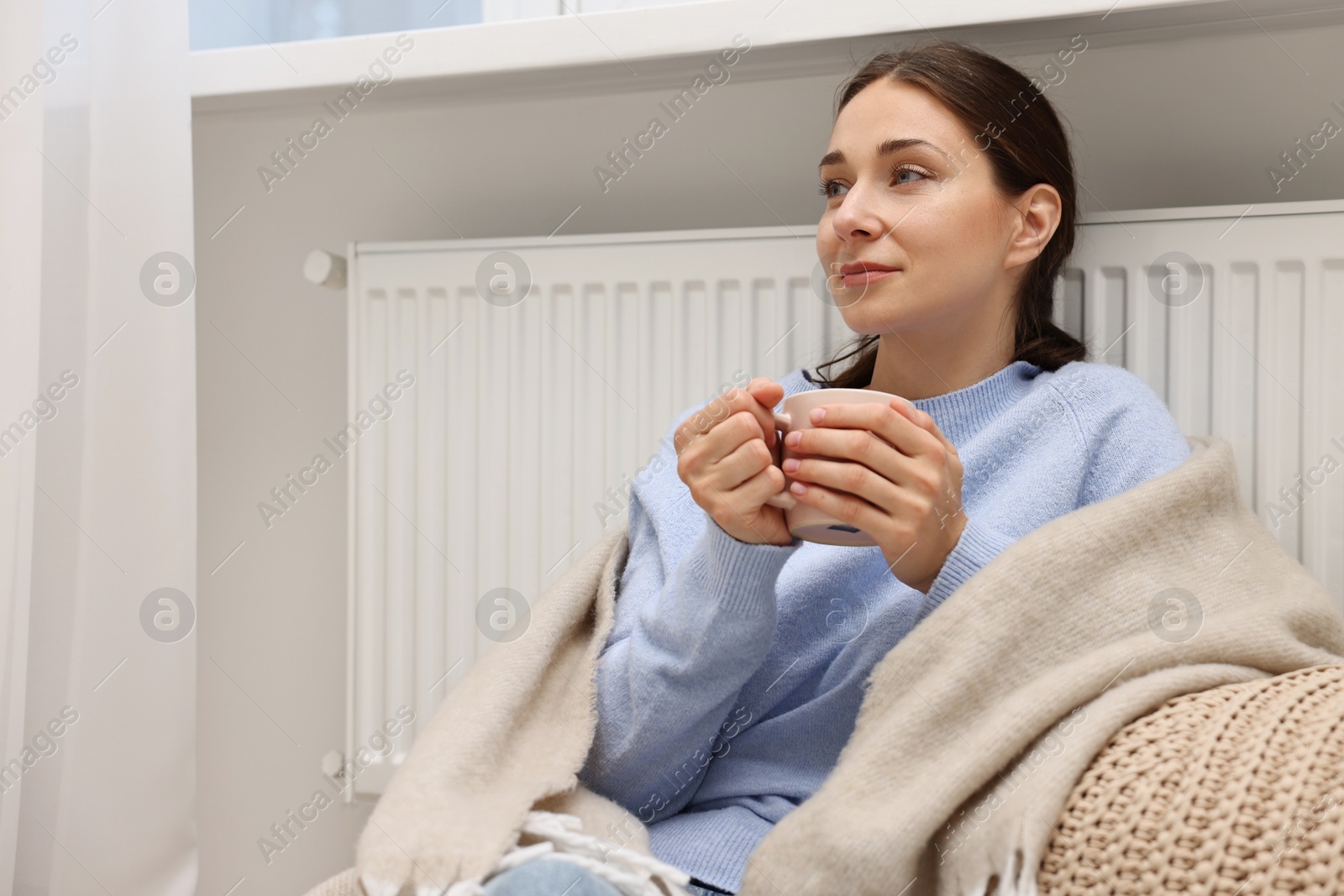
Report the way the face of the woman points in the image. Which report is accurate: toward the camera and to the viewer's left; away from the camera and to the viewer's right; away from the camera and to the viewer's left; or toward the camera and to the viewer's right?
toward the camera and to the viewer's left

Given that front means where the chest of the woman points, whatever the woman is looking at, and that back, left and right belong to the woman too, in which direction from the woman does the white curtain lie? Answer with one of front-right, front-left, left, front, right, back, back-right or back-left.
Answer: front-right
